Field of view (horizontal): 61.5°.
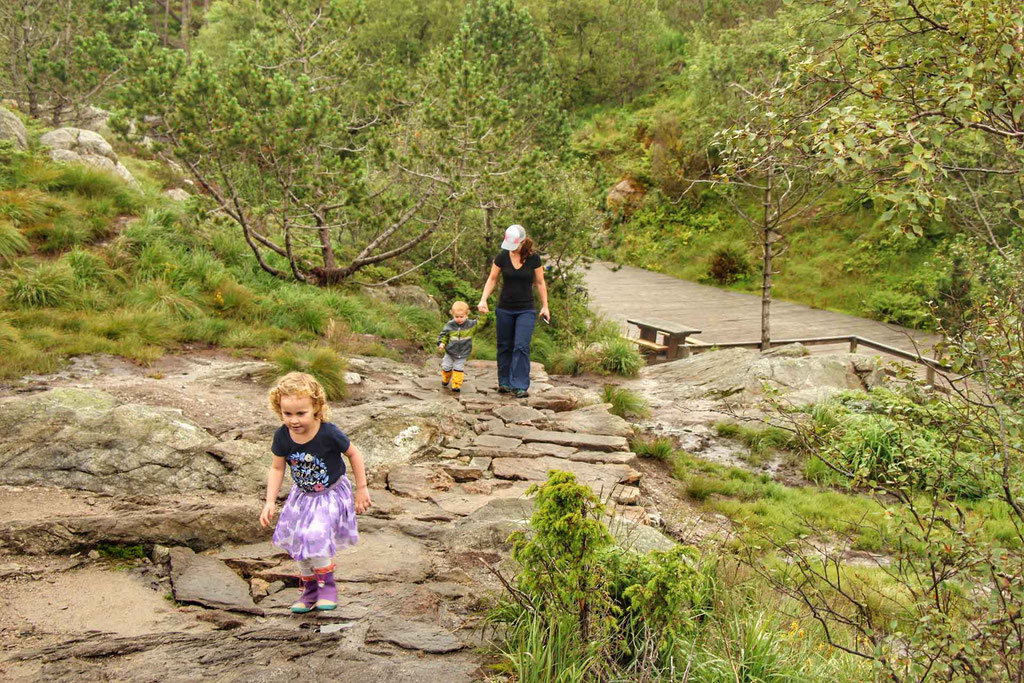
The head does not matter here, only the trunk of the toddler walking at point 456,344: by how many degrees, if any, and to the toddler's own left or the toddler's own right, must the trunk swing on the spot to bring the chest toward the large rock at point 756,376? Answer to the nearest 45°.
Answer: approximately 135° to the toddler's own left

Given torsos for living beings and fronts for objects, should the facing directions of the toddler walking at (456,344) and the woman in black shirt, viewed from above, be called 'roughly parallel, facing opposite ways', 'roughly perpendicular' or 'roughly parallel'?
roughly parallel

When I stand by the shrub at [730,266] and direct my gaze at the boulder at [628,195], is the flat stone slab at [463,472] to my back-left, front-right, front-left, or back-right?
back-left

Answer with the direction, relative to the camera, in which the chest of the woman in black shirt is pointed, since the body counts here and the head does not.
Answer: toward the camera

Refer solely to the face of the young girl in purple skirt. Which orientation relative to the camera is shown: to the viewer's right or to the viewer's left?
to the viewer's left

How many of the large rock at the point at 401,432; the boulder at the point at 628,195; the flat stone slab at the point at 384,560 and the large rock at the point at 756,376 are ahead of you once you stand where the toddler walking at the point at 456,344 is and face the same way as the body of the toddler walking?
2

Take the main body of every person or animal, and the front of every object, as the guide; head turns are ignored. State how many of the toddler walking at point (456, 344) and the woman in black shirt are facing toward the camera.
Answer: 2

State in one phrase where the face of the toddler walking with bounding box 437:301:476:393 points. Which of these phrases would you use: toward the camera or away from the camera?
toward the camera

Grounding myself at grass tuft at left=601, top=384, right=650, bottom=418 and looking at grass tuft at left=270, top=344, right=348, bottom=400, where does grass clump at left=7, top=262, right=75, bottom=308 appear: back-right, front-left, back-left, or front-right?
front-right

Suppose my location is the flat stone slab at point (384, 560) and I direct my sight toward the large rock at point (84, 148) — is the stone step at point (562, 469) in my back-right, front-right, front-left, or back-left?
front-right

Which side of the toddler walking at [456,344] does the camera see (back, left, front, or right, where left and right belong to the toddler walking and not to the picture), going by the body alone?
front

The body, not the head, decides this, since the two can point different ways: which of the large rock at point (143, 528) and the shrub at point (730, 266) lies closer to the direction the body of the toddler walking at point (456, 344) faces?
the large rock

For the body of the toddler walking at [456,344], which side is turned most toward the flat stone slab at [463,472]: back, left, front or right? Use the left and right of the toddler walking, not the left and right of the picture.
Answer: front

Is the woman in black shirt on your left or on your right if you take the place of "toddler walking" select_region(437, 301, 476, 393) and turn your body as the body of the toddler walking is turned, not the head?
on your left

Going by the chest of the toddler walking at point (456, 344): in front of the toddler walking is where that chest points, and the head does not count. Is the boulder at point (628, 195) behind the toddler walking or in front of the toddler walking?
behind

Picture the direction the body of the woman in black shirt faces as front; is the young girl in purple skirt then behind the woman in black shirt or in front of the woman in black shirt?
in front

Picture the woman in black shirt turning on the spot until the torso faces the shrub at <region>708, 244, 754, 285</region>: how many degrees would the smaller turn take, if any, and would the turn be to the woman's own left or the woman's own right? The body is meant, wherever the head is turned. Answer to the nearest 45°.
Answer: approximately 180°
